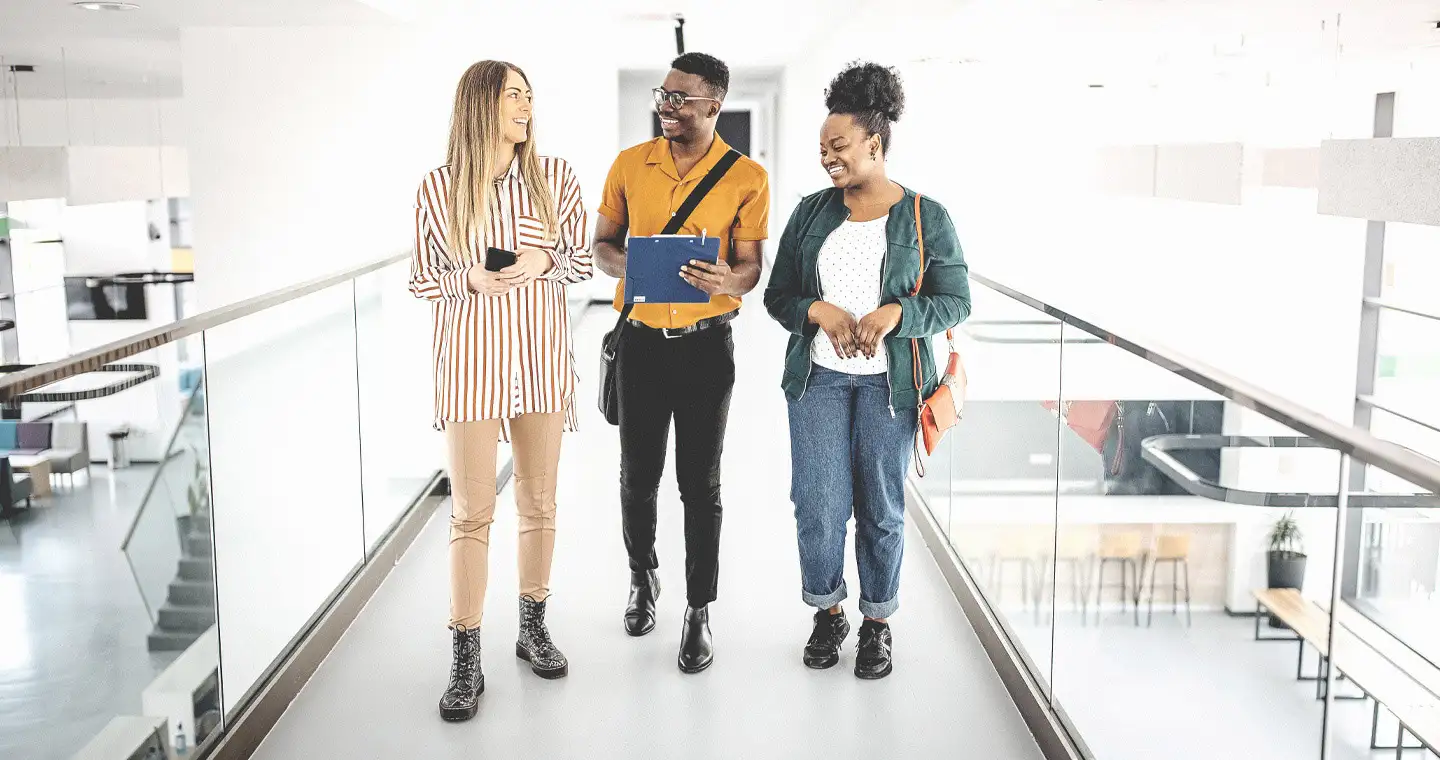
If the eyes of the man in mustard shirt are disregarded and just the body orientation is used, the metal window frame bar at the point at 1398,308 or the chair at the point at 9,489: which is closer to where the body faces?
the chair

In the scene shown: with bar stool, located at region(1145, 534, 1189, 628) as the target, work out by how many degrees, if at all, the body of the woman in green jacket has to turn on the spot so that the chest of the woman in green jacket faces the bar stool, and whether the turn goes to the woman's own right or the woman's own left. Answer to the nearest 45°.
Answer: approximately 135° to the woman's own left

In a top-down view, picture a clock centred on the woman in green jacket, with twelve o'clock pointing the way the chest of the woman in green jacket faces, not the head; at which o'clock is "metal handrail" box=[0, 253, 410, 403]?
The metal handrail is roughly at 2 o'clock from the woman in green jacket.

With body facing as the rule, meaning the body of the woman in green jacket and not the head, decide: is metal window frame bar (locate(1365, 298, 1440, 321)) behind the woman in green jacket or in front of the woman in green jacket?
behind

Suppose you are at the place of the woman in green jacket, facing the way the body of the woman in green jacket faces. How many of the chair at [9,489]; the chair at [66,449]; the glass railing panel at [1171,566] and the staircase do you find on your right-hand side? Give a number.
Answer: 3

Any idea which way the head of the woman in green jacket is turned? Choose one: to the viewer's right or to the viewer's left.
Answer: to the viewer's left

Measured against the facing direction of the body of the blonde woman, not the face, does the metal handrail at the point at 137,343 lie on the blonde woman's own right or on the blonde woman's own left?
on the blonde woman's own right

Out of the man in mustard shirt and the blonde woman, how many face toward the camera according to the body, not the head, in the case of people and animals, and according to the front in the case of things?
2

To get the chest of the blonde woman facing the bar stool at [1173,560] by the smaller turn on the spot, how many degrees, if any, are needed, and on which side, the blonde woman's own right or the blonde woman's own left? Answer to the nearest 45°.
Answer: approximately 90° to the blonde woman's own left

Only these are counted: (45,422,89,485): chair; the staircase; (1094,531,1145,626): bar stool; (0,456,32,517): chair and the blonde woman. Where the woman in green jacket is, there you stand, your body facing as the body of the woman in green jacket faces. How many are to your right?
4

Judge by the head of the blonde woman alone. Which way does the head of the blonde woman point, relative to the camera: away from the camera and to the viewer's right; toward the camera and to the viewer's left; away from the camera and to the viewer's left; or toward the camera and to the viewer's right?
toward the camera and to the viewer's right
